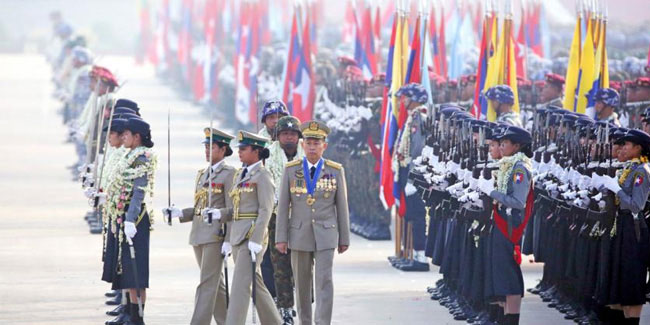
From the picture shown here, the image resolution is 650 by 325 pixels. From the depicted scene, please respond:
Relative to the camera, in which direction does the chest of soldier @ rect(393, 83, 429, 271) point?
to the viewer's left

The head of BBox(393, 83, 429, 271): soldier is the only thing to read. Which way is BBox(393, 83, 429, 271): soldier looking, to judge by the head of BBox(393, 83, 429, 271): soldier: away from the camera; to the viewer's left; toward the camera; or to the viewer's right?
to the viewer's left

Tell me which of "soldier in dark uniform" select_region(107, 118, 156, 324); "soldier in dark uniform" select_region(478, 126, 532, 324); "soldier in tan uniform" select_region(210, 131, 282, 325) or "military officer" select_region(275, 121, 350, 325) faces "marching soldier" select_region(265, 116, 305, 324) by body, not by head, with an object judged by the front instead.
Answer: "soldier in dark uniform" select_region(478, 126, 532, 324)

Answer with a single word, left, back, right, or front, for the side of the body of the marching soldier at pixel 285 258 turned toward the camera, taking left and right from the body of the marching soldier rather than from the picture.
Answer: front

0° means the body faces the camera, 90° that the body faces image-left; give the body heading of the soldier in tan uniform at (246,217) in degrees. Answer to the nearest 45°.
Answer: approximately 45°

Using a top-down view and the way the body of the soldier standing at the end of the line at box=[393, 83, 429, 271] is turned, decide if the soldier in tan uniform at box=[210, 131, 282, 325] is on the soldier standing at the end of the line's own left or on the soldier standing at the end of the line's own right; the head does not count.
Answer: on the soldier standing at the end of the line's own left

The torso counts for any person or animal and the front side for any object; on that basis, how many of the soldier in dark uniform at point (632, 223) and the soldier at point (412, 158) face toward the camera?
0

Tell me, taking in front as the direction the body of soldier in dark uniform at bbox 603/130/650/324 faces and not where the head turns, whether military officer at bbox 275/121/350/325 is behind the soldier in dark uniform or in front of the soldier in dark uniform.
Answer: in front

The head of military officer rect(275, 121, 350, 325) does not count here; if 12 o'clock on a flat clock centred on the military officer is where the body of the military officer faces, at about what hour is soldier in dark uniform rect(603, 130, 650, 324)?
The soldier in dark uniform is roughly at 9 o'clock from the military officer.

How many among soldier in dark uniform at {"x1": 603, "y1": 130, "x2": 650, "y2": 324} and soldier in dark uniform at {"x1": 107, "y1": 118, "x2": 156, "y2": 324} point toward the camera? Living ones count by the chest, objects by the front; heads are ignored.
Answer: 0

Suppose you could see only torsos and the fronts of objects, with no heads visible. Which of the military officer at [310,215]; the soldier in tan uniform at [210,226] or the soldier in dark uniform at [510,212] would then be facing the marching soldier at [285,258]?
the soldier in dark uniform

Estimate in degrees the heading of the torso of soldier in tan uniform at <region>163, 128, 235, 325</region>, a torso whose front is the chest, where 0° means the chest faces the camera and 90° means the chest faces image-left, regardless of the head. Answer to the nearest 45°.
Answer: approximately 45°
